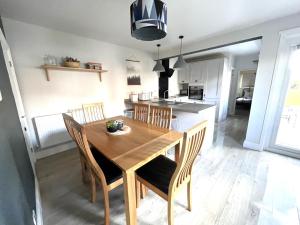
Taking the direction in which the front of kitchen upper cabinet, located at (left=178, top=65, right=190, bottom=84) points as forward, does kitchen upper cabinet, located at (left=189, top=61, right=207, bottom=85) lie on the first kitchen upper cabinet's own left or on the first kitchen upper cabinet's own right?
on the first kitchen upper cabinet's own left

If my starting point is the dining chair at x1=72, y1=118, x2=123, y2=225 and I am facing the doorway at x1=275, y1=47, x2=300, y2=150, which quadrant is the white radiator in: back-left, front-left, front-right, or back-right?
back-left

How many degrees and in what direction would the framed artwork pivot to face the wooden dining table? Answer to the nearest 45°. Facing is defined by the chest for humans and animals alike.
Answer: approximately 45° to its right

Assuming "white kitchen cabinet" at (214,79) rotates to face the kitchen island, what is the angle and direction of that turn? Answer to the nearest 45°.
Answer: approximately 45° to its left

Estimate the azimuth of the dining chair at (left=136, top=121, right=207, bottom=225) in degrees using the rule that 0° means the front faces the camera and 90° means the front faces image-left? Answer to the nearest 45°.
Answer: approximately 135°

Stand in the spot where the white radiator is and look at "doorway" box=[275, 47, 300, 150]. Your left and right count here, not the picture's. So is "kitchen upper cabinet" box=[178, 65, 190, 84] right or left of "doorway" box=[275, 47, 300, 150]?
left

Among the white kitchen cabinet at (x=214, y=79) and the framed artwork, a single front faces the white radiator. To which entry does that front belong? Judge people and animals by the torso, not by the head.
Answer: the white kitchen cabinet

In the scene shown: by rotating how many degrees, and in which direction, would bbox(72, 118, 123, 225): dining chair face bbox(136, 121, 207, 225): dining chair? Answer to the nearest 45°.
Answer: approximately 90° to its right
